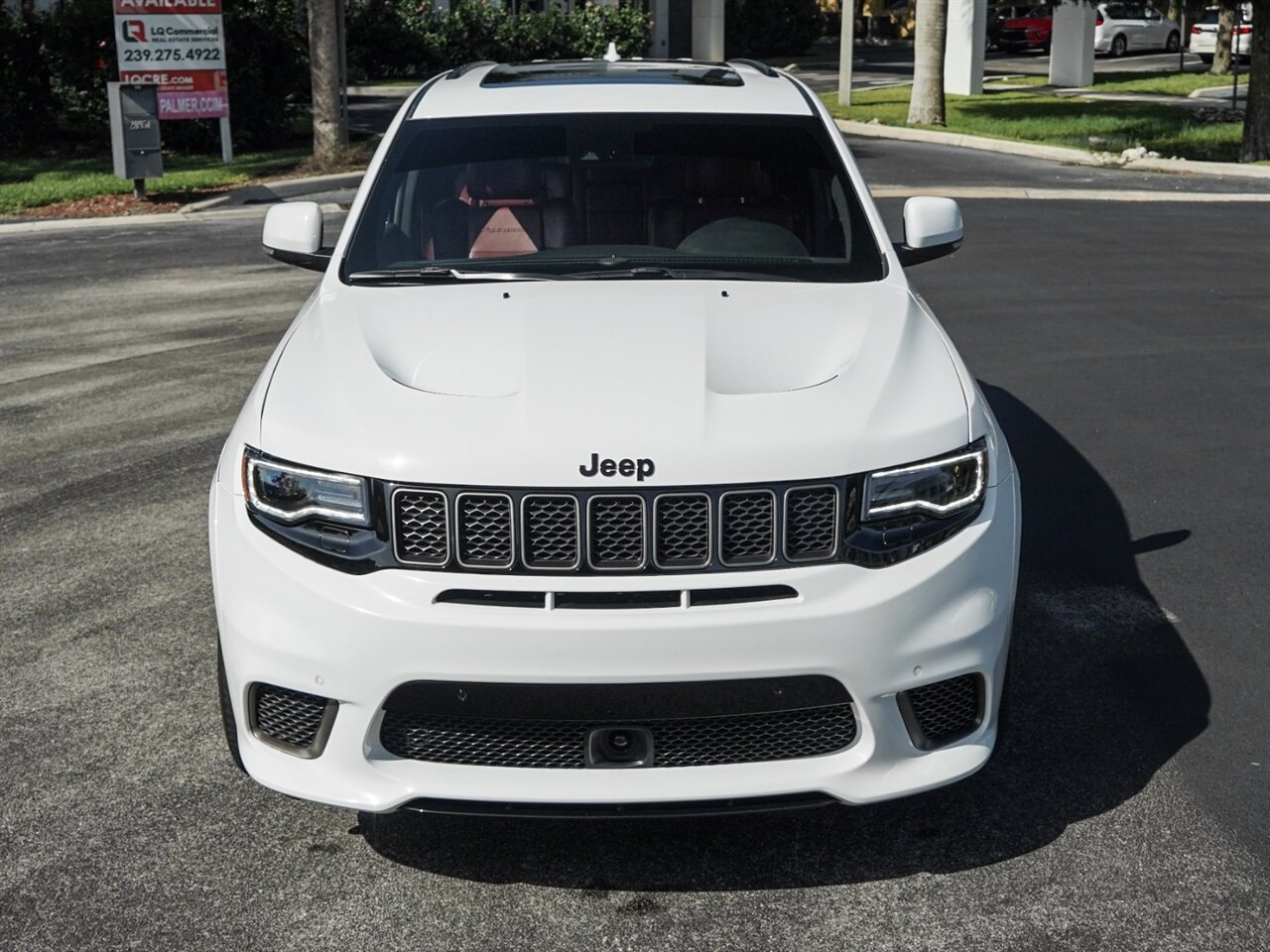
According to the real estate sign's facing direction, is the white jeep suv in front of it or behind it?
in front

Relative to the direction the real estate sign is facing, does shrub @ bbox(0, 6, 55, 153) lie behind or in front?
behind

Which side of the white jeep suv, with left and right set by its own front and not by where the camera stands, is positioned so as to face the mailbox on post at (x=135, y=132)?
back

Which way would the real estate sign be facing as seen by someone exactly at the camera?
facing the viewer

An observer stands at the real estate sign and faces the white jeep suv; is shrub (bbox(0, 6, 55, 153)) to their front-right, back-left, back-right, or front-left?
back-right

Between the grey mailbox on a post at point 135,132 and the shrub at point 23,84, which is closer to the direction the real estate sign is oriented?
the grey mailbox on a post

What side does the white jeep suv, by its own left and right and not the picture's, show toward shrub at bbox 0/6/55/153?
back

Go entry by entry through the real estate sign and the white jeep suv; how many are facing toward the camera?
2

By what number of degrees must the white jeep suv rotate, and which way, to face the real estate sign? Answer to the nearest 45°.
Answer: approximately 180°

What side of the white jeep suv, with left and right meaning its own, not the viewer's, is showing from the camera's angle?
front

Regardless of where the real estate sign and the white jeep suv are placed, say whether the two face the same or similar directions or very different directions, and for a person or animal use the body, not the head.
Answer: same or similar directions
